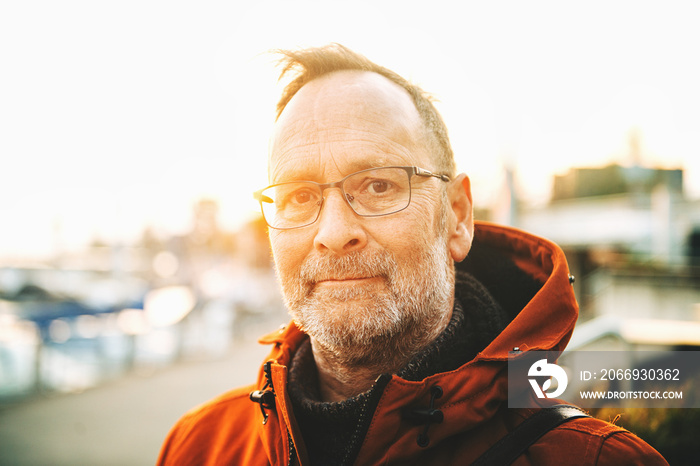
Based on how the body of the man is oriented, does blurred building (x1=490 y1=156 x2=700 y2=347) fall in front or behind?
behind

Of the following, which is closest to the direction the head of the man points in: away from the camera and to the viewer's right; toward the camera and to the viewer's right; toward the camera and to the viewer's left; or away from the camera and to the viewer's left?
toward the camera and to the viewer's left

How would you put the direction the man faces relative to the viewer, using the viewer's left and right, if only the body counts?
facing the viewer and to the left of the viewer
